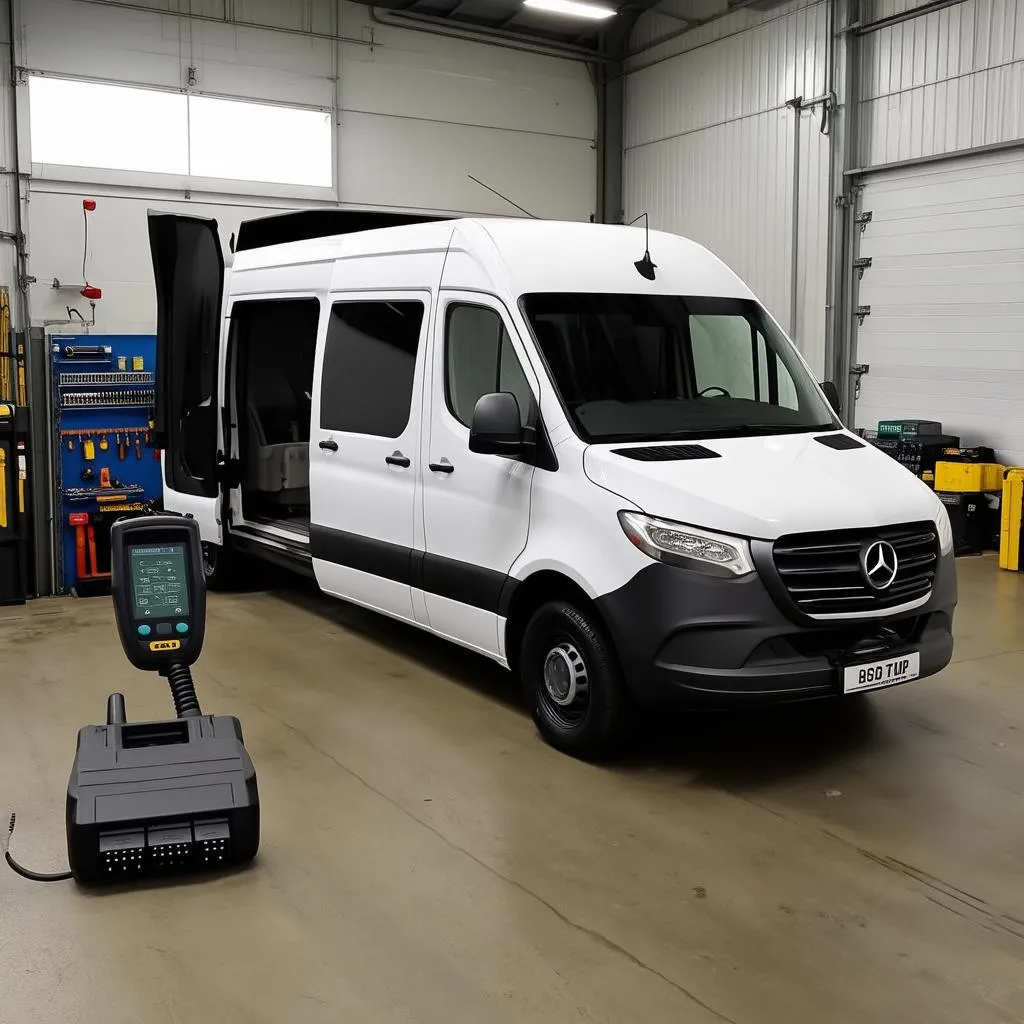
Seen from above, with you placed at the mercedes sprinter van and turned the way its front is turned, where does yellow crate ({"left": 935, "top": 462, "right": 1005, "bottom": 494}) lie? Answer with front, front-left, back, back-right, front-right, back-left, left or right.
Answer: left

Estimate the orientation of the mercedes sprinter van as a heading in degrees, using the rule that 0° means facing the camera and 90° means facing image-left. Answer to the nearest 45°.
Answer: approximately 315°

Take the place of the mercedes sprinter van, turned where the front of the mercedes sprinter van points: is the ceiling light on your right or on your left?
on your left

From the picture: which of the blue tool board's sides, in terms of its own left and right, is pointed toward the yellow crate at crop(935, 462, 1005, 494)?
left

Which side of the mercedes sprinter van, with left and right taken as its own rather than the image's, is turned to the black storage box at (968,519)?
left

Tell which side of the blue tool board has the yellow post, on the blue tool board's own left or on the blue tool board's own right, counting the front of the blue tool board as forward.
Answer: on the blue tool board's own left

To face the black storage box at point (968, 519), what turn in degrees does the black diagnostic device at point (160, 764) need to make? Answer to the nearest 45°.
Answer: approximately 135° to its left

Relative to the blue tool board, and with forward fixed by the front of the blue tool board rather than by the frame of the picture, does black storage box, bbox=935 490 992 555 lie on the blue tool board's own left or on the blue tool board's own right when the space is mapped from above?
on the blue tool board's own left

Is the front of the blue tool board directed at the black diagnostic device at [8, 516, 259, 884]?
yes

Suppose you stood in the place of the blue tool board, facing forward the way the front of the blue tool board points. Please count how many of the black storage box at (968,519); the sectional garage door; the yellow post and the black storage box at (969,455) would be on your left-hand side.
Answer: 4

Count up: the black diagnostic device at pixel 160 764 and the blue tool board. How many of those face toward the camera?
2

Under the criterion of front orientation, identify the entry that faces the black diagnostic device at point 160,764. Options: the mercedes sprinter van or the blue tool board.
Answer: the blue tool board

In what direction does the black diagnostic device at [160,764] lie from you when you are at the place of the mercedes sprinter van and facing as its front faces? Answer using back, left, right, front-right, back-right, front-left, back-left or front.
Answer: right
